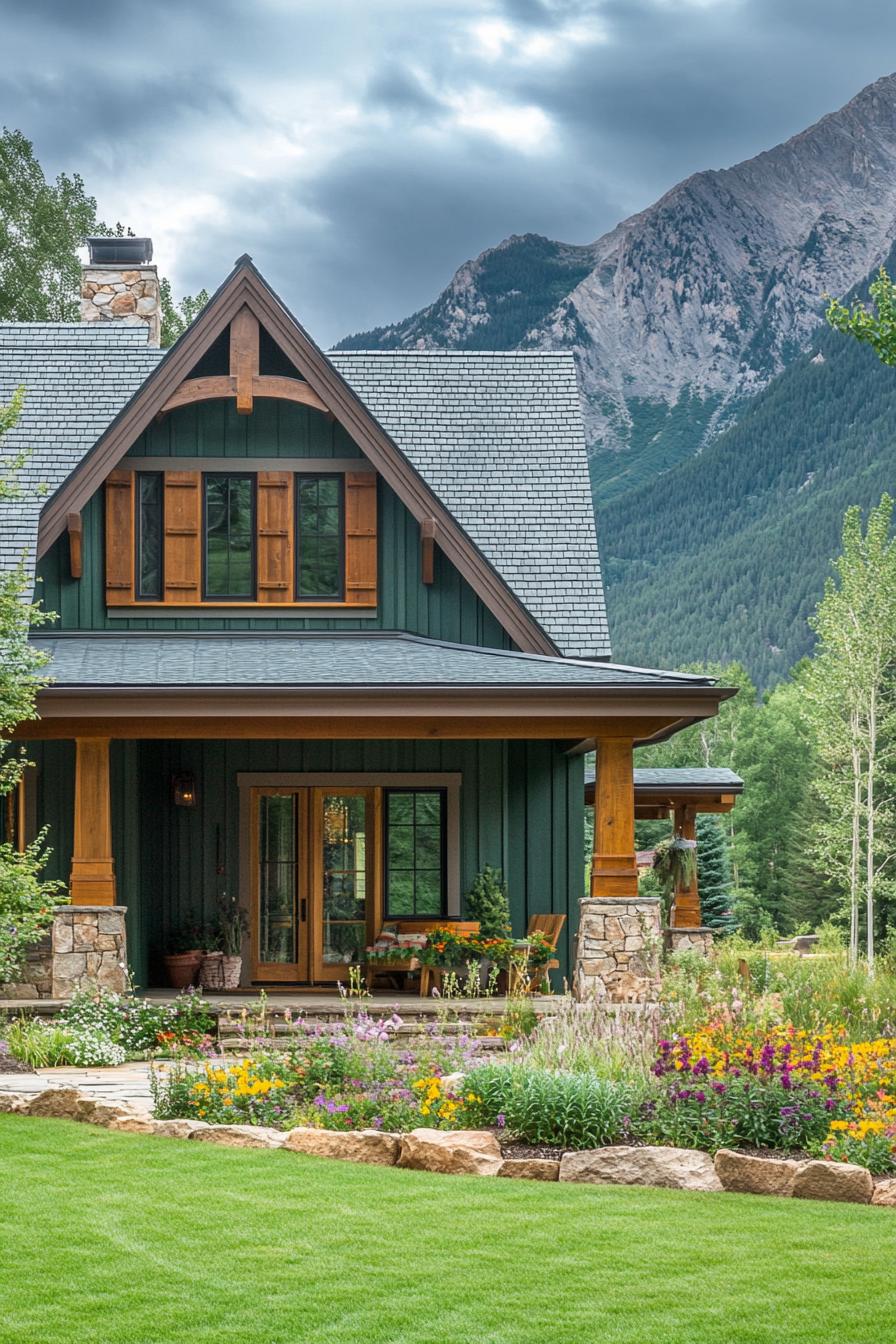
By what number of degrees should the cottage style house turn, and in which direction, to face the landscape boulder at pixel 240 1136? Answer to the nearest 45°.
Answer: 0° — it already faces it

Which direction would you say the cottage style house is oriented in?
toward the camera

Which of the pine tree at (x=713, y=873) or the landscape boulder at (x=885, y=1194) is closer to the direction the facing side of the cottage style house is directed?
the landscape boulder

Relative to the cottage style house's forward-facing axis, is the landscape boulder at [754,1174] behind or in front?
in front

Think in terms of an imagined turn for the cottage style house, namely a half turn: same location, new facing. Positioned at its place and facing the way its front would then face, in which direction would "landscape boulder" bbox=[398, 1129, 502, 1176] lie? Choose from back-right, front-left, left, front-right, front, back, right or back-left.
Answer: back

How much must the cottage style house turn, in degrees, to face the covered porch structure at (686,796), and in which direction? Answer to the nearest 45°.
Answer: approximately 135° to its left

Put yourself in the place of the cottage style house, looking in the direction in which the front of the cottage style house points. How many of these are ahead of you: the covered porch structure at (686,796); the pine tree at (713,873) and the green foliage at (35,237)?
0

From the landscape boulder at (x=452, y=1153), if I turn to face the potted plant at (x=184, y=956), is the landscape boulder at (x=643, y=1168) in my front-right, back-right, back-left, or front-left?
back-right

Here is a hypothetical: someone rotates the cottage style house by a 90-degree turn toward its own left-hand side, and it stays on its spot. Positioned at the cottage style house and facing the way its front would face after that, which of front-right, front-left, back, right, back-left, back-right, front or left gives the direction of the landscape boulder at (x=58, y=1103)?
right
